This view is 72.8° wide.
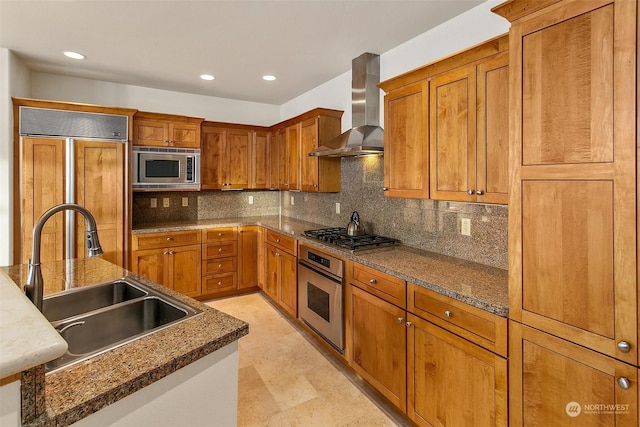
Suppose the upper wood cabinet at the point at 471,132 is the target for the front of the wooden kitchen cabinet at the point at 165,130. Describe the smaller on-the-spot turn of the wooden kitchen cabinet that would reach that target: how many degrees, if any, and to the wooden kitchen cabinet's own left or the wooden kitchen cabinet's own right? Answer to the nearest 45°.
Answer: approximately 45° to the wooden kitchen cabinet's own left

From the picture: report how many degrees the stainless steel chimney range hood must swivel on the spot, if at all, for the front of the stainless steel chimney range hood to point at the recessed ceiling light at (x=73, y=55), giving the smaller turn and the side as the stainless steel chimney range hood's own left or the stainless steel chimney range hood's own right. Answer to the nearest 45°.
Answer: approximately 45° to the stainless steel chimney range hood's own right

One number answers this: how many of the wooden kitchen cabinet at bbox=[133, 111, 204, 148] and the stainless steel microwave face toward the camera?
2

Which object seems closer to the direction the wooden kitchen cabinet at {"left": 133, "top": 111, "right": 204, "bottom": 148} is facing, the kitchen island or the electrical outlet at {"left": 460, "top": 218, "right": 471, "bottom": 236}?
the kitchen island

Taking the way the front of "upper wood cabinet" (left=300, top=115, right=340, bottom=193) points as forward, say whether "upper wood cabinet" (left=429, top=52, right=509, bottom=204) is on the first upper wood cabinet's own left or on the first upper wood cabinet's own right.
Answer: on the first upper wood cabinet's own left

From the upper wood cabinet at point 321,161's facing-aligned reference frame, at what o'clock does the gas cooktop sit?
The gas cooktop is roughly at 10 o'clock from the upper wood cabinet.

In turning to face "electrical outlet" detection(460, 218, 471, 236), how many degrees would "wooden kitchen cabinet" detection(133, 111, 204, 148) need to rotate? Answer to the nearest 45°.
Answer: approximately 45° to its left
